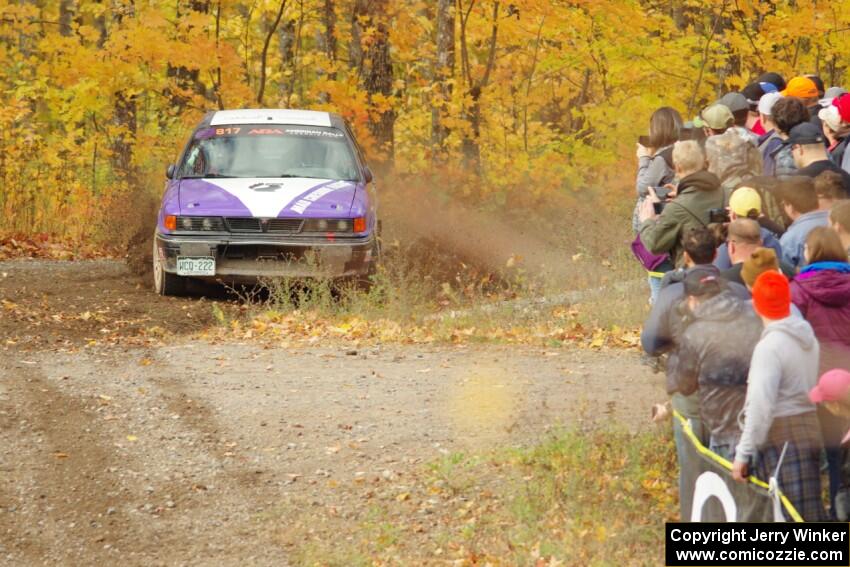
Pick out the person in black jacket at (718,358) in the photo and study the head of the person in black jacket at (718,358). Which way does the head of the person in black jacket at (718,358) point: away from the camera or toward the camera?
away from the camera

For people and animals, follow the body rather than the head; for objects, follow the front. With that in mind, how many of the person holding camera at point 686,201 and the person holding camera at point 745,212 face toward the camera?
0

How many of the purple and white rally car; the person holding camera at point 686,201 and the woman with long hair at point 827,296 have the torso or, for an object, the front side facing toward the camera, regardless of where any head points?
1

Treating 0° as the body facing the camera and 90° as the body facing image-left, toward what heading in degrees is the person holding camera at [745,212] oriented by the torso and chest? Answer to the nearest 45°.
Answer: approximately 135°

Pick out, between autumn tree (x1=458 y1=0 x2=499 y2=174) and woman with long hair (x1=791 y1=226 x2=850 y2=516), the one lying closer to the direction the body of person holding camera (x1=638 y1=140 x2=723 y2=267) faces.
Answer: the autumn tree

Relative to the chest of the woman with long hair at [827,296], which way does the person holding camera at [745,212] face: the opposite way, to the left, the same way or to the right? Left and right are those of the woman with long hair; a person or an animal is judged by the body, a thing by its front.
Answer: the same way

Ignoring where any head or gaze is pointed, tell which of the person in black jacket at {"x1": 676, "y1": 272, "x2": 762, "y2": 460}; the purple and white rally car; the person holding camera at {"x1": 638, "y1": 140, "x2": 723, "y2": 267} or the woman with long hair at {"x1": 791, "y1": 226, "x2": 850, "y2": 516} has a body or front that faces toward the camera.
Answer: the purple and white rally car

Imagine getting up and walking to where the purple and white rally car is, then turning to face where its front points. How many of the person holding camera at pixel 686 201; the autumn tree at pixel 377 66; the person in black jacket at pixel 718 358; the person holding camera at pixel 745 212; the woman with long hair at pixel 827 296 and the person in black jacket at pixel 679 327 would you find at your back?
1

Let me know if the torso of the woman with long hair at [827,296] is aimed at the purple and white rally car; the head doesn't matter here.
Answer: yes

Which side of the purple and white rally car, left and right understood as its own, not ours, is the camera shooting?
front

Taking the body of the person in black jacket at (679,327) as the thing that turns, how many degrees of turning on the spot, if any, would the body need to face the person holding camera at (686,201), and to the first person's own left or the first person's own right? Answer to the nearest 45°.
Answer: approximately 45° to the first person's own right

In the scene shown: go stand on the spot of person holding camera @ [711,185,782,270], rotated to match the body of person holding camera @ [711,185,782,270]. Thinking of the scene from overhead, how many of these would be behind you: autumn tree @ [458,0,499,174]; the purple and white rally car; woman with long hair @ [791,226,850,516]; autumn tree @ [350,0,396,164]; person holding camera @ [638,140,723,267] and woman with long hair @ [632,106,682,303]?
1

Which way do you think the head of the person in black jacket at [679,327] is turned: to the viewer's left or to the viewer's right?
to the viewer's left

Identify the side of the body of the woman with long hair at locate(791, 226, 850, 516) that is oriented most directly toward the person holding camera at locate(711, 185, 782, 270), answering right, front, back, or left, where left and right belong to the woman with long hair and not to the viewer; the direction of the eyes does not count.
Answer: front

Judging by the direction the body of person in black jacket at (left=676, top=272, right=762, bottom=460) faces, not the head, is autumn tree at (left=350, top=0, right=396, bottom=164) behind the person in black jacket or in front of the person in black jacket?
in front

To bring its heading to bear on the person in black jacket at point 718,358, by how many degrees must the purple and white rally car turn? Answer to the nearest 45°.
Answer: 0° — it already faces them

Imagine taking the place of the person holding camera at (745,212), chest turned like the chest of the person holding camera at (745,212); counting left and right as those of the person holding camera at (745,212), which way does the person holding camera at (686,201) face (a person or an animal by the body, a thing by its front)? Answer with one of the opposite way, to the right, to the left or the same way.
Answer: the same way

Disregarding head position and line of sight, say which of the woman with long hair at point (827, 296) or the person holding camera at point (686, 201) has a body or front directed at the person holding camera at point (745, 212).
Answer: the woman with long hair

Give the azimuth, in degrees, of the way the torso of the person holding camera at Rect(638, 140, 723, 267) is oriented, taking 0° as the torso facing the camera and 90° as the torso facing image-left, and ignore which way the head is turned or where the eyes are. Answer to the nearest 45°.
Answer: approximately 135°

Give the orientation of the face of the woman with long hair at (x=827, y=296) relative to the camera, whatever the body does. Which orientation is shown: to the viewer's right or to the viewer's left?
to the viewer's left

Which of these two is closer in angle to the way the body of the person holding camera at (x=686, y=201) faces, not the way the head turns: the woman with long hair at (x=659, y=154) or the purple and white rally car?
the purple and white rally car

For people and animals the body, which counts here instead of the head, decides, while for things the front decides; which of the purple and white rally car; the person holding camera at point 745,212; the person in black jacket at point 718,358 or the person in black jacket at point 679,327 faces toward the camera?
the purple and white rally car

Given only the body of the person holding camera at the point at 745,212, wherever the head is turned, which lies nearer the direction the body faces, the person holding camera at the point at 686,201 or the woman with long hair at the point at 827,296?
the person holding camera
